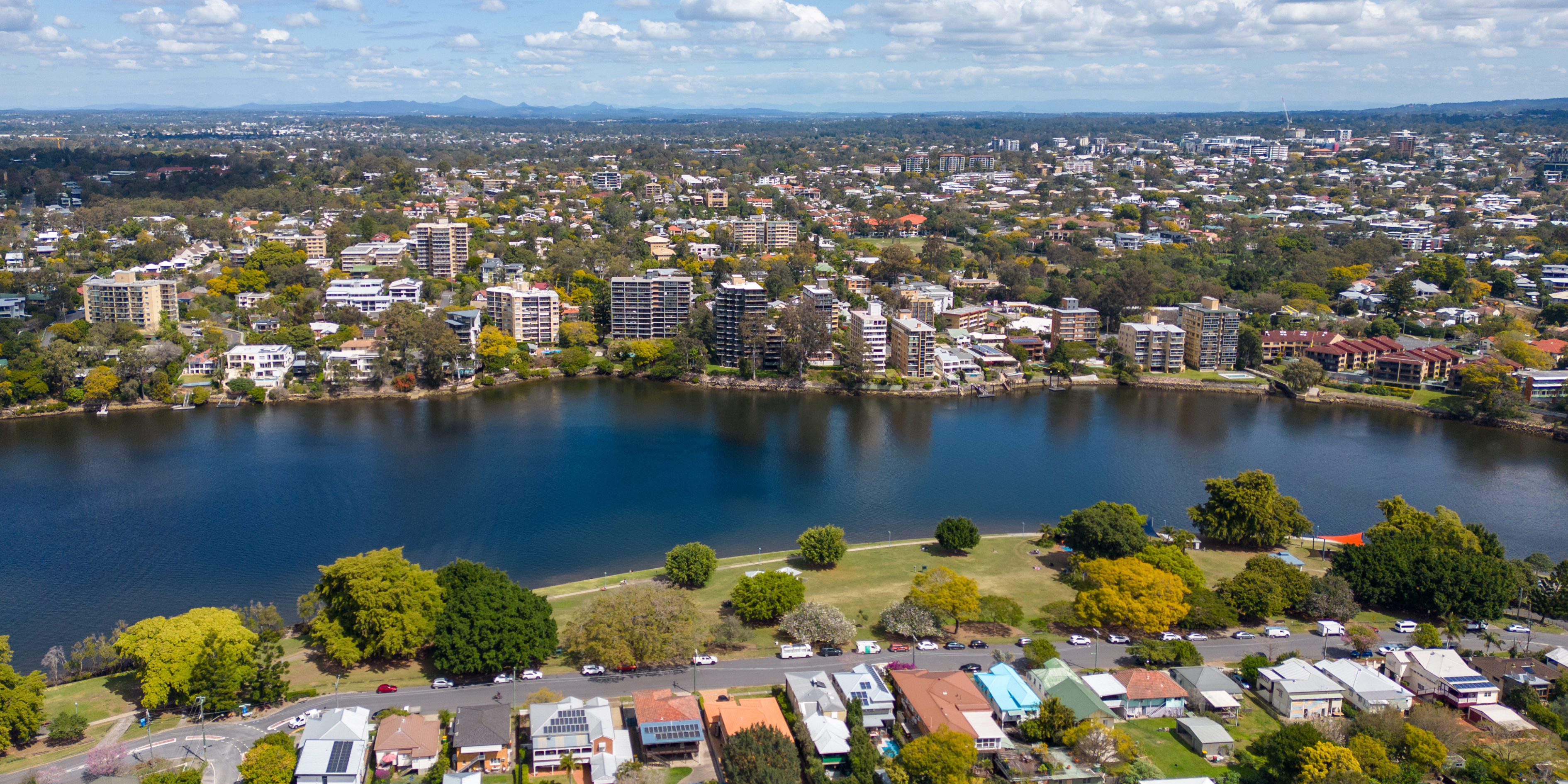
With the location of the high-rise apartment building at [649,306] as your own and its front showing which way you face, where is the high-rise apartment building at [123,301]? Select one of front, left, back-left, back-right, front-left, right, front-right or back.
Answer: right

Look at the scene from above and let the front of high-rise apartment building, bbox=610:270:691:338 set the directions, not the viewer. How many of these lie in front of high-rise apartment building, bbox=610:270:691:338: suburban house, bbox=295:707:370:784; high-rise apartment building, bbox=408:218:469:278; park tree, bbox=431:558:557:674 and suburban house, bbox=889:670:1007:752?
3

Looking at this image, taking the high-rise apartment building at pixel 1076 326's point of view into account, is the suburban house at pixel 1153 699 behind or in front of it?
in front

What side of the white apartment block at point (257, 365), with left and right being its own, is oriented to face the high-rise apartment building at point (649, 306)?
left

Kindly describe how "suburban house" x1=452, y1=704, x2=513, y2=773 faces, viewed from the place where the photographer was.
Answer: facing away from the viewer

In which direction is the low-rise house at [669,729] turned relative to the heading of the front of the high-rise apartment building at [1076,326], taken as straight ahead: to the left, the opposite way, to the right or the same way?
the opposite way

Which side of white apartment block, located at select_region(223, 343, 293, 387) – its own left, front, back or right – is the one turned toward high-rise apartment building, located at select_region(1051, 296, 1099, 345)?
left

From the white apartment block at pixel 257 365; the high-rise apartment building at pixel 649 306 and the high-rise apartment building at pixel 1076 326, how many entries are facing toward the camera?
3

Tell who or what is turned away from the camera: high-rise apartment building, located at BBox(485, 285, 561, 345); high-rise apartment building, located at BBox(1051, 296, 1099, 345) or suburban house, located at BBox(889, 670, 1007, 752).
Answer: the suburban house

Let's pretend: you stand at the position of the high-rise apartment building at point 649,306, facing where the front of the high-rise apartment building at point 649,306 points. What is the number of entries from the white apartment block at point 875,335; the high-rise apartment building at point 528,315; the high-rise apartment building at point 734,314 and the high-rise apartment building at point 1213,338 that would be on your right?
1

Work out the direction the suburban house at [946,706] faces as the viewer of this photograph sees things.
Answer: facing away from the viewer

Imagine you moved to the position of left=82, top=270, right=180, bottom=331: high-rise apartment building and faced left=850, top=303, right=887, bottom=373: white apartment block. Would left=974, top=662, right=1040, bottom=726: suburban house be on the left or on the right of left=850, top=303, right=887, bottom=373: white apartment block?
right

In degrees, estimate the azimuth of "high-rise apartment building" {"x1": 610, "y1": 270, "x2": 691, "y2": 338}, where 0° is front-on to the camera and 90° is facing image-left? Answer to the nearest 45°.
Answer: approximately 0°

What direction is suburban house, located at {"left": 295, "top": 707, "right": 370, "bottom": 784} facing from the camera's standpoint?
away from the camera

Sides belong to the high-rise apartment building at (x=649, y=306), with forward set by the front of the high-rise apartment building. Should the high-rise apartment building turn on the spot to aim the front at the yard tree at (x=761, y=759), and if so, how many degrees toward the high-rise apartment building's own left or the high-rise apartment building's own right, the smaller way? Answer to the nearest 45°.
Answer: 0° — it already faces it

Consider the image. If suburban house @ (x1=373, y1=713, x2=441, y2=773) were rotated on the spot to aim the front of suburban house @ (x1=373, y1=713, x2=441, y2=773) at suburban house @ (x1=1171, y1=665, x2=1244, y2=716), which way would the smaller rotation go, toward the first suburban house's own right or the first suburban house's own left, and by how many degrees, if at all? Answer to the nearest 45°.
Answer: approximately 90° to the first suburban house's own right
